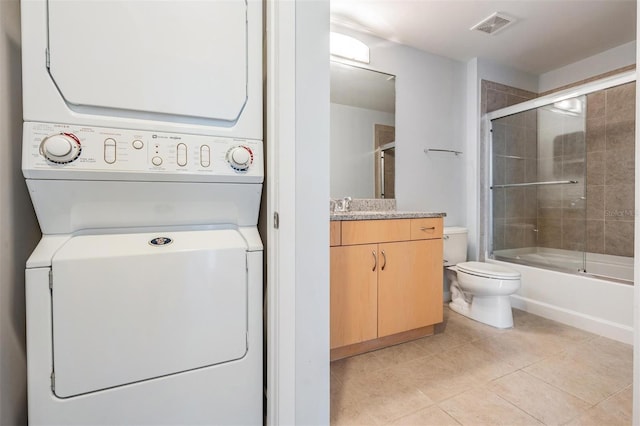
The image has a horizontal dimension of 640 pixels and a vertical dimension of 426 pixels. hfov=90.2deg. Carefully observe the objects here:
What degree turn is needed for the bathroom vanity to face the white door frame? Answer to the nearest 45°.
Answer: approximately 45° to its right

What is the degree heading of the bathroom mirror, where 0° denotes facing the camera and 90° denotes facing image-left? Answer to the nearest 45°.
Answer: approximately 315°

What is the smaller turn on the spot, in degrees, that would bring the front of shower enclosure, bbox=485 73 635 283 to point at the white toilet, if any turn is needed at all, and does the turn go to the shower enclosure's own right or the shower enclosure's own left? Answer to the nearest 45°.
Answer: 0° — it already faces it

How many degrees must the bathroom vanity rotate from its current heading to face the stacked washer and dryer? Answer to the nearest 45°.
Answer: approximately 90° to its right

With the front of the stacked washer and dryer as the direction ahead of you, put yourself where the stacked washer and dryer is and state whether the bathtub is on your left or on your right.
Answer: on your left

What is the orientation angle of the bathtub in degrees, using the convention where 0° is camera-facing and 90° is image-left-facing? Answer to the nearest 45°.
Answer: approximately 45°
